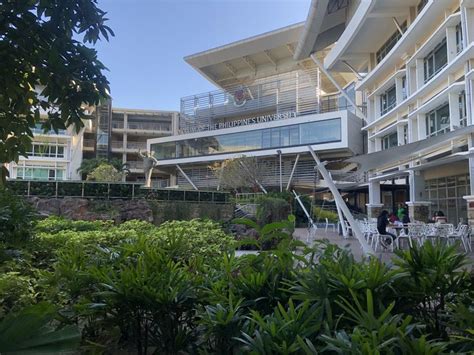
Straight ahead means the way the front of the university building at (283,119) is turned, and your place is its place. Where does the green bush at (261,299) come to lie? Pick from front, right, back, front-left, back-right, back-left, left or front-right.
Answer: front-left

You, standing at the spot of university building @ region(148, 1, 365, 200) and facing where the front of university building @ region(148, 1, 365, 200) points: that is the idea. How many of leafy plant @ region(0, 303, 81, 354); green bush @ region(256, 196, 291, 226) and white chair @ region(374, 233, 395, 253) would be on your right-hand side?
0

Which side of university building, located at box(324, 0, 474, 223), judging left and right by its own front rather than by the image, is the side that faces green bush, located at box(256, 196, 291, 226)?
front

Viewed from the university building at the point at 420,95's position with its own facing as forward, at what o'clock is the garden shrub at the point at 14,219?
The garden shrub is roughly at 11 o'clock from the university building.

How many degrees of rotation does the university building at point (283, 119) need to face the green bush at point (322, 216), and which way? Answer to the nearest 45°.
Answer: approximately 45° to its left

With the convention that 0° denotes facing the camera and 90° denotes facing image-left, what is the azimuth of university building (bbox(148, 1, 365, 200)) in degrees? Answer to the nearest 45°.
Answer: approximately 45°

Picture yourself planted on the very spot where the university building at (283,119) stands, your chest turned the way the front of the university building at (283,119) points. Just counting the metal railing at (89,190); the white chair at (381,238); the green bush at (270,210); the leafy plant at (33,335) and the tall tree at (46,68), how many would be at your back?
0

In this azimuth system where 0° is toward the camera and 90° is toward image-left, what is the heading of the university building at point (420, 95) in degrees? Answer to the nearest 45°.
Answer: approximately 45°

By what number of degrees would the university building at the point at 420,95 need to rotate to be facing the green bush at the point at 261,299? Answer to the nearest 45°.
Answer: approximately 45° to its left

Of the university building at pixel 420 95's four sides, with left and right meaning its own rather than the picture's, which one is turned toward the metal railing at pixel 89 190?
front

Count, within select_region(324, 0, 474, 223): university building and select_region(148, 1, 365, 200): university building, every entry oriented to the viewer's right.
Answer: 0

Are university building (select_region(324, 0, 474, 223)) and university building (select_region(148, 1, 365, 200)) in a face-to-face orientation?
no

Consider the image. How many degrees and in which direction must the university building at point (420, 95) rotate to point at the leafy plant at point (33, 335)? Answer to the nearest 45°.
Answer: approximately 45° to its left

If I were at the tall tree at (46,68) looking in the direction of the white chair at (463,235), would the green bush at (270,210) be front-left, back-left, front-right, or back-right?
front-left

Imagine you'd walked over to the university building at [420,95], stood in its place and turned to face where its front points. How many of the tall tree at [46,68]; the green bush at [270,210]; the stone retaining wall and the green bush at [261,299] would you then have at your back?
0
